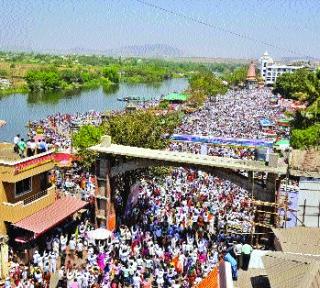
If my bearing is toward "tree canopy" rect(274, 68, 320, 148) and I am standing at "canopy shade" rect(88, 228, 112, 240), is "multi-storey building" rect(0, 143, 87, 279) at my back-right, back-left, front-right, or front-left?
back-left

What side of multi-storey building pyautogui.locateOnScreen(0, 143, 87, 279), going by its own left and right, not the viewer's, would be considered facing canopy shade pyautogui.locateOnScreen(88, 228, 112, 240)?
front

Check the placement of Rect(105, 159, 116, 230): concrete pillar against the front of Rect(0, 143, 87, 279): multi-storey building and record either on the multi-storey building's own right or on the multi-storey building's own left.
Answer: on the multi-storey building's own left

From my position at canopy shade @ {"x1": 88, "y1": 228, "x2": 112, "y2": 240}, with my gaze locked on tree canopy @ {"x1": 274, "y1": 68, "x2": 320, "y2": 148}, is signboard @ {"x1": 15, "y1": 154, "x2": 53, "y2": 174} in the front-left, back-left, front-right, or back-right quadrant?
back-left

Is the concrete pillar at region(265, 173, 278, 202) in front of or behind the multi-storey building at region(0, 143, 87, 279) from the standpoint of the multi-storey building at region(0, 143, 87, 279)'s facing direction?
in front

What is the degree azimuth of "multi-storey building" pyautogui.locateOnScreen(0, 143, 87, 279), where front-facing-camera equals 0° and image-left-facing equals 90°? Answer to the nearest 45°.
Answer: approximately 315°

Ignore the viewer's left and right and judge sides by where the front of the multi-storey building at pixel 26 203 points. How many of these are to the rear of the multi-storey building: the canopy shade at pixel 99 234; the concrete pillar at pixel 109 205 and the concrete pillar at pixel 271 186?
0

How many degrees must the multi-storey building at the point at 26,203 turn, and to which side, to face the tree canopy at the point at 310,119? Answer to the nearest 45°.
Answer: approximately 90° to its left

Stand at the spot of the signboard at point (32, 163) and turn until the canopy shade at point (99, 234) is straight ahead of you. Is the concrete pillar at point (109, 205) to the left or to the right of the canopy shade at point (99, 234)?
left

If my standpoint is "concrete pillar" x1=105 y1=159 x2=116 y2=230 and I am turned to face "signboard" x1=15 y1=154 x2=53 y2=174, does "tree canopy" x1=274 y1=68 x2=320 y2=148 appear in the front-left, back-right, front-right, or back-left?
back-right

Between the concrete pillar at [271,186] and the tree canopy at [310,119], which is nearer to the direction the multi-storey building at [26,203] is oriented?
the concrete pillar

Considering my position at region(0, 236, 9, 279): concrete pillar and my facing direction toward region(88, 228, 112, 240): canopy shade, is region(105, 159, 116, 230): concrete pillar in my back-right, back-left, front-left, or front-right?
front-left
